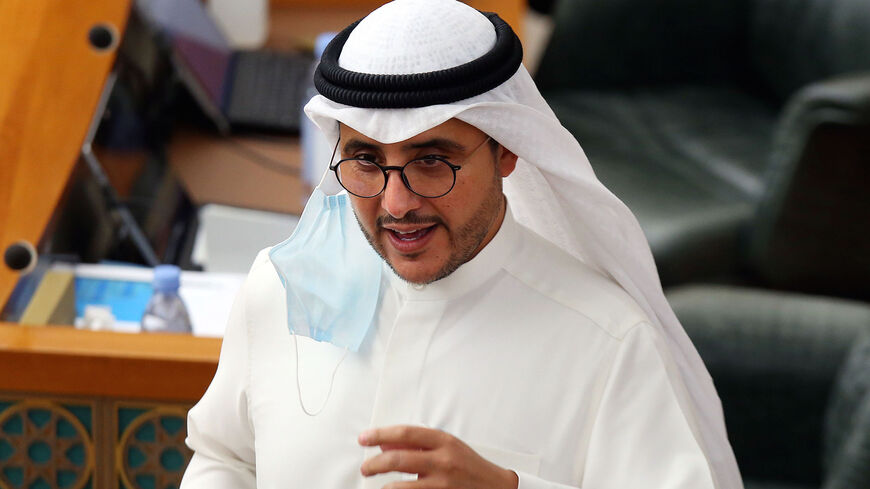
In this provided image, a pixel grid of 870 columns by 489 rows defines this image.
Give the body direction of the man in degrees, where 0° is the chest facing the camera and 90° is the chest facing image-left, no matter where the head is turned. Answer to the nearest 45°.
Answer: approximately 45°

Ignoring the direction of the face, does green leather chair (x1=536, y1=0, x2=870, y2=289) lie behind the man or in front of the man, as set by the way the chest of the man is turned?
behind

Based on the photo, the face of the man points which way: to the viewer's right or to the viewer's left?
to the viewer's left

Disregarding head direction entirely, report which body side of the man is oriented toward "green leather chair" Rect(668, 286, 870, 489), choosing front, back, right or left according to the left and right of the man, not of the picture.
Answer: back

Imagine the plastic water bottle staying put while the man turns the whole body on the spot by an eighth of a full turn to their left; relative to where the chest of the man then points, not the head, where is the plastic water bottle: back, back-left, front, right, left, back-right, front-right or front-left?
back-right
